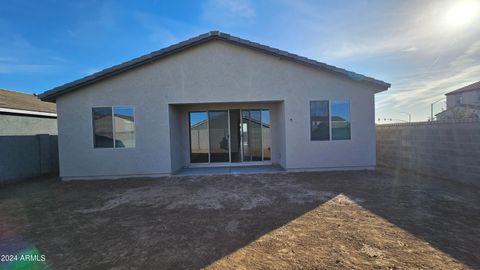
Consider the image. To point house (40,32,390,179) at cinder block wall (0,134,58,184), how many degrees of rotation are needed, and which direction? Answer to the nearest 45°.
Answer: approximately 90° to its left

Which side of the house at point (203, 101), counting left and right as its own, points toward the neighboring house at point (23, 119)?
left

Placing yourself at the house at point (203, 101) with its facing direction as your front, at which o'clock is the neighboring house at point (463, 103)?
The neighboring house is roughly at 2 o'clock from the house.

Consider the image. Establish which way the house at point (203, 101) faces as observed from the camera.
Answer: facing away from the viewer

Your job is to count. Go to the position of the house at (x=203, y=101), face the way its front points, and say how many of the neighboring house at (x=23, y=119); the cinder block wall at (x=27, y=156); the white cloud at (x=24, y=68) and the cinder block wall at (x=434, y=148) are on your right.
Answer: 1
